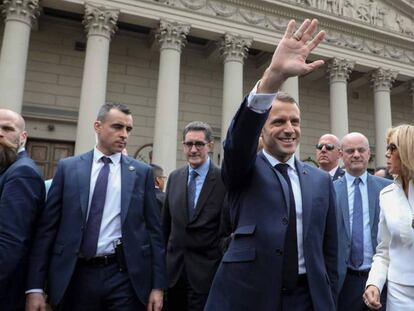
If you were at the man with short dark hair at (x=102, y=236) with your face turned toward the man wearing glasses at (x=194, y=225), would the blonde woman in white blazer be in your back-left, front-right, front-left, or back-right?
front-right

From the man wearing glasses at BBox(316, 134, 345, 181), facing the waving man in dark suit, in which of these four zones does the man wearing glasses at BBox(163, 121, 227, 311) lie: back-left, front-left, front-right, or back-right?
front-right

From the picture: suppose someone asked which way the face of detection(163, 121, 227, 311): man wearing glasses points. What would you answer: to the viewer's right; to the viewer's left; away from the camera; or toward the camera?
toward the camera

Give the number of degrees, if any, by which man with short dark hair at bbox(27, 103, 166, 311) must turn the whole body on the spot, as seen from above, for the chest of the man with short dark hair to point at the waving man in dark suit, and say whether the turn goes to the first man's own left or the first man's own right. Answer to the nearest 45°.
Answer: approximately 45° to the first man's own left

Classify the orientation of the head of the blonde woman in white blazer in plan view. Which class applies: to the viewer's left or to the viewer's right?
to the viewer's left

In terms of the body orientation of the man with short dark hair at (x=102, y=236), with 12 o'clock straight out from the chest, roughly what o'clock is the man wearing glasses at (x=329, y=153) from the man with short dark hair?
The man wearing glasses is roughly at 8 o'clock from the man with short dark hair.

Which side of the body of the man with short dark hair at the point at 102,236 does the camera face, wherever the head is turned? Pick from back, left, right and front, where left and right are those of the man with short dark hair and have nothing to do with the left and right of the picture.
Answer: front

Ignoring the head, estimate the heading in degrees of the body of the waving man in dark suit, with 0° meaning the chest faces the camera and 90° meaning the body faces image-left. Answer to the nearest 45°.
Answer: approximately 315°

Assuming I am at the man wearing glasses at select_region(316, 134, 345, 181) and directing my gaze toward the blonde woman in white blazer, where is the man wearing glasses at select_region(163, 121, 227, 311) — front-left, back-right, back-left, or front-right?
front-right

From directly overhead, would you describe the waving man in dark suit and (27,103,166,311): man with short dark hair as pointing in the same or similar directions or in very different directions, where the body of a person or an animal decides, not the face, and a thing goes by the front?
same or similar directions

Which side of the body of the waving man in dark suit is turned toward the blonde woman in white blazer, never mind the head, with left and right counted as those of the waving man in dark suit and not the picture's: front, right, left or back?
left

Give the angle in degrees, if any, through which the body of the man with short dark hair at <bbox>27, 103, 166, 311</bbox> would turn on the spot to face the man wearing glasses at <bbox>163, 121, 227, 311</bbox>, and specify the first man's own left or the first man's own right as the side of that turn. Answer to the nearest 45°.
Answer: approximately 135° to the first man's own left

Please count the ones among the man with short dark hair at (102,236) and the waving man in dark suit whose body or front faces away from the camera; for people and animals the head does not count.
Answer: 0
